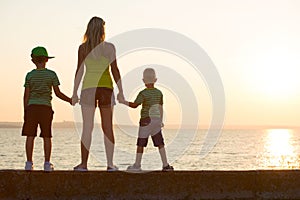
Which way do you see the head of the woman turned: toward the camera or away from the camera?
away from the camera

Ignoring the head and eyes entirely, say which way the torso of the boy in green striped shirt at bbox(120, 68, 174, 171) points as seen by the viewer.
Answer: away from the camera

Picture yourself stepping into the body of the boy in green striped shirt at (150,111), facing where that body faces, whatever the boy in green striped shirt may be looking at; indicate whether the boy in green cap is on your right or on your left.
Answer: on your left

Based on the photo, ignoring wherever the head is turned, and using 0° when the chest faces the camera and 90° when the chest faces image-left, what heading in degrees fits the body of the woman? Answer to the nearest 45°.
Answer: approximately 180°

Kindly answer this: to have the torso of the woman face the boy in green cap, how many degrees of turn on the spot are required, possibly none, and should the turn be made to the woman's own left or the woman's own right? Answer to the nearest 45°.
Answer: approximately 90° to the woman's own left

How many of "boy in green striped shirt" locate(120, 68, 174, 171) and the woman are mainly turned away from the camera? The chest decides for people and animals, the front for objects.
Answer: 2

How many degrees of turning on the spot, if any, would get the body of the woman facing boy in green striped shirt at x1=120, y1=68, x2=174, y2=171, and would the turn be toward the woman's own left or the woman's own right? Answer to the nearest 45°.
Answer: approximately 45° to the woman's own right
